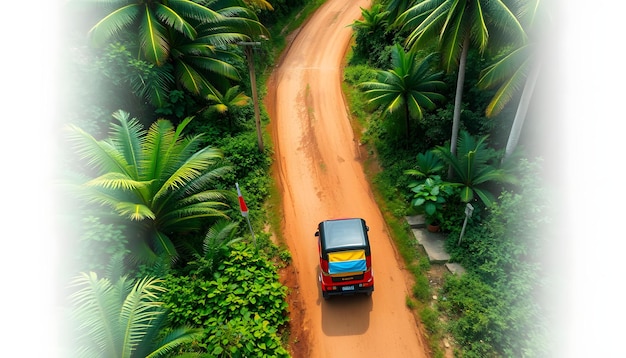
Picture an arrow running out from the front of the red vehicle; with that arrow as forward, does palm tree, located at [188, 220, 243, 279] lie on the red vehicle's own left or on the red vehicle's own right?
on the red vehicle's own left

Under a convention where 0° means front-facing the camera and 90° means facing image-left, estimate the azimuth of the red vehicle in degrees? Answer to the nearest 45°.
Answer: approximately 180°

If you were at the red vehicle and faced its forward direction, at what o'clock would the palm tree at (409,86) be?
The palm tree is roughly at 1 o'clock from the red vehicle.

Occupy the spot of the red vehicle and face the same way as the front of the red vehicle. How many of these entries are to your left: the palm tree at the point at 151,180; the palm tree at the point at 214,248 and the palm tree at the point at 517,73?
2

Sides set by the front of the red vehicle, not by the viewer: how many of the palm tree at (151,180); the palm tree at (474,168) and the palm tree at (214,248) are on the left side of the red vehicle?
2

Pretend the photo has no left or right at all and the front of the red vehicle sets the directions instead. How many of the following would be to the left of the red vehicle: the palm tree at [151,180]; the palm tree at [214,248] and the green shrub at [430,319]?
2

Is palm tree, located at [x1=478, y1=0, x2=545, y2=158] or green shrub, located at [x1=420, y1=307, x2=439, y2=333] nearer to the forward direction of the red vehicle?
the palm tree

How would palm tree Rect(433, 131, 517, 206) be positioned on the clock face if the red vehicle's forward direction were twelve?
The palm tree is roughly at 2 o'clock from the red vehicle.

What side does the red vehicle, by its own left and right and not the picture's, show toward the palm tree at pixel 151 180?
left

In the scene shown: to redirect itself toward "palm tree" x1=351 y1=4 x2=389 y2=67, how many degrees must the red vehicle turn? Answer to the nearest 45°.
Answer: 0° — it already faces it

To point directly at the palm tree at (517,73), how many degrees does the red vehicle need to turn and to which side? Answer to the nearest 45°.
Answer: approximately 90° to its right
